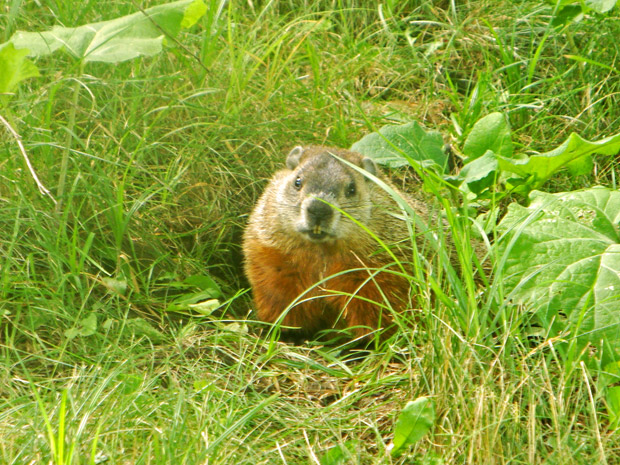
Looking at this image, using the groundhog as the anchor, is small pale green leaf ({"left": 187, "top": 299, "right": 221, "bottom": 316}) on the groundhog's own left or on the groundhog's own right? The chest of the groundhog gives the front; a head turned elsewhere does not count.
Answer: on the groundhog's own right

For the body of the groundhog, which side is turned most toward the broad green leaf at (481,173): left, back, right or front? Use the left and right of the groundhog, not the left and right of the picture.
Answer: left

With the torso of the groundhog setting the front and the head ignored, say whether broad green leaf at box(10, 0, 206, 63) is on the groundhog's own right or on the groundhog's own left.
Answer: on the groundhog's own right

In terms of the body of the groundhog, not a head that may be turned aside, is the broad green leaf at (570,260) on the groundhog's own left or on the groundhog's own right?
on the groundhog's own left

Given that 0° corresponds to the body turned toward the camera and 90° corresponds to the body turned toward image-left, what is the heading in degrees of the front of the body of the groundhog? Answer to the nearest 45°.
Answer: approximately 0°

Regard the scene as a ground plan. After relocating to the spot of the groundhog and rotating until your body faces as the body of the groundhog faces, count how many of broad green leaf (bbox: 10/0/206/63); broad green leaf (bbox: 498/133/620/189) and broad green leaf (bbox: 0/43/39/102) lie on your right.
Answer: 2

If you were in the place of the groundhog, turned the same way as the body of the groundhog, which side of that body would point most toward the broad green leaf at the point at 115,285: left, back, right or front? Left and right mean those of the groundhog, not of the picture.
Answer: right

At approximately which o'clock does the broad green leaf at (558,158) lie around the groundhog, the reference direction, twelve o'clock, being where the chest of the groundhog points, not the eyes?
The broad green leaf is roughly at 9 o'clock from the groundhog.

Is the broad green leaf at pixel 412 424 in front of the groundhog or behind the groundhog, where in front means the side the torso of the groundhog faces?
in front
